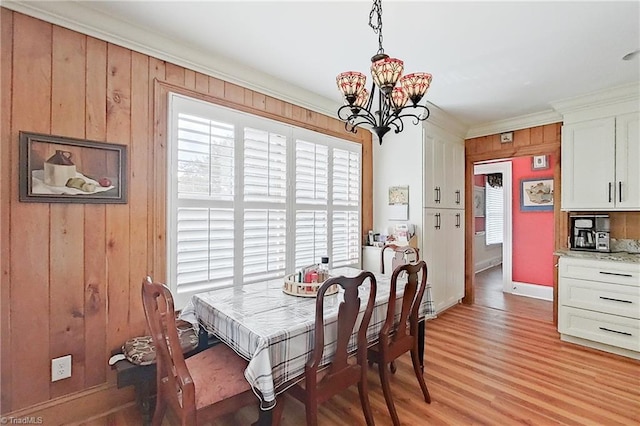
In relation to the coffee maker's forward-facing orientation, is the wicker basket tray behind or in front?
in front

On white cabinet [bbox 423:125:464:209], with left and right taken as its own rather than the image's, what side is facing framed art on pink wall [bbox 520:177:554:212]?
left

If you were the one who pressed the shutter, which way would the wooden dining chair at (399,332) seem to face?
facing away from the viewer and to the left of the viewer

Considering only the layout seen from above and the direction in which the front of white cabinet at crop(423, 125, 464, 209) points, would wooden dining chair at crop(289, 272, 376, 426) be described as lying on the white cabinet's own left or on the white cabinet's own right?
on the white cabinet's own right

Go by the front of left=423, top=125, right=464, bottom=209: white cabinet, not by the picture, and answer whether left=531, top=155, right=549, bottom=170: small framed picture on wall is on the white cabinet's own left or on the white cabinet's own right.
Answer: on the white cabinet's own left

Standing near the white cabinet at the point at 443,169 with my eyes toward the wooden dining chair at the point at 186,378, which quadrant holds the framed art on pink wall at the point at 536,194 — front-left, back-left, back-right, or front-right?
back-left

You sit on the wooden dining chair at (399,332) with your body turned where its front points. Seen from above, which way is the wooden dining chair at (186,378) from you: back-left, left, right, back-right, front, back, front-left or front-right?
left

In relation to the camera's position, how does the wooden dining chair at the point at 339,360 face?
facing away from the viewer and to the left of the viewer

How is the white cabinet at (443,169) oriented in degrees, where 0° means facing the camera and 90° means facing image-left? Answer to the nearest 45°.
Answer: approximately 315°

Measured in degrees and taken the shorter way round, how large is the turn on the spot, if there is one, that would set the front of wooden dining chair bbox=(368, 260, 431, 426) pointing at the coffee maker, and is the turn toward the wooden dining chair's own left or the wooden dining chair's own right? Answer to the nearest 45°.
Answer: approximately 90° to the wooden dining chair's own right

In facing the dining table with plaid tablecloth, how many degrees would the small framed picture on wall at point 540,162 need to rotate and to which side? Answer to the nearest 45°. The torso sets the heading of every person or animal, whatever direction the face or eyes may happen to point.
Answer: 0° — it already faces it

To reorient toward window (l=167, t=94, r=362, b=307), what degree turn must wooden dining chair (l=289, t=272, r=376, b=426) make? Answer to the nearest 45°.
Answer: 0° — it already faces it

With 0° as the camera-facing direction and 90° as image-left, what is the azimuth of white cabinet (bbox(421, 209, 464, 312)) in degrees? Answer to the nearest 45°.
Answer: approximately 315°
